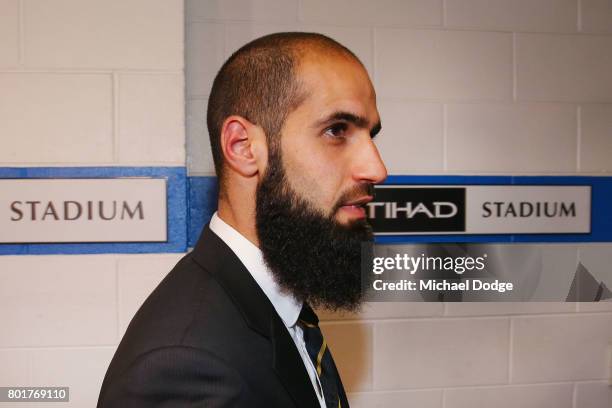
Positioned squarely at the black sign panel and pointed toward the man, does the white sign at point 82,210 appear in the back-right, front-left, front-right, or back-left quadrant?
front-right

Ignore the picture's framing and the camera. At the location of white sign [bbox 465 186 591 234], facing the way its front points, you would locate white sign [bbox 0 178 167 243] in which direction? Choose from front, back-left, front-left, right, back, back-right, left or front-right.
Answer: front-right

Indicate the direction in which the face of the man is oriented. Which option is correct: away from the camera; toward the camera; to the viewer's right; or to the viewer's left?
to the viewer's right

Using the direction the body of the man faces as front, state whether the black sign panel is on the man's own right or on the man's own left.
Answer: on the man's own left

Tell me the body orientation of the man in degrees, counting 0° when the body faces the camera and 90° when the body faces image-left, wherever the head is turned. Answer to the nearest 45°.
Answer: approximately 270°

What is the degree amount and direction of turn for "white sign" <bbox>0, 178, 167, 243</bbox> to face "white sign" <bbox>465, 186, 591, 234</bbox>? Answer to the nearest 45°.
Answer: approximately 90° to its left

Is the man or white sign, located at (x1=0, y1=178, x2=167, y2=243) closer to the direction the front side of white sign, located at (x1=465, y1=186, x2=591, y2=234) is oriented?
the man

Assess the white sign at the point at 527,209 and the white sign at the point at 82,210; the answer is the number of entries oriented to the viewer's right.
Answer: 0

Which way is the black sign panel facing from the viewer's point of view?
toward the camera

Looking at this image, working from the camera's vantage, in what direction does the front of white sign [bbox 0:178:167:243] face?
facing the viewer
